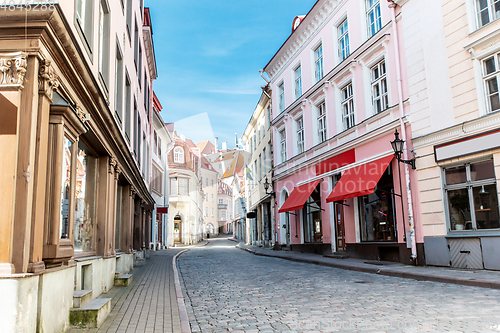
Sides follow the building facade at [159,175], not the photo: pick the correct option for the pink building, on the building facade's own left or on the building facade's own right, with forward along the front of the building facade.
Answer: on the building facade's own right

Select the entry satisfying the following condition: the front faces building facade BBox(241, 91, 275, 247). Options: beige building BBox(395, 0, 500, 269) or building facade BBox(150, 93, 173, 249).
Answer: building facade BBox(150, 93, 173, 249)

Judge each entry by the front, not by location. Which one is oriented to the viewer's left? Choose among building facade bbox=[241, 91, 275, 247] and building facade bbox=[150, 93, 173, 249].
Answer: building facade bbox=[241, 91, 275, 247]

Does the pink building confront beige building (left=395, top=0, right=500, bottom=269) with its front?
no

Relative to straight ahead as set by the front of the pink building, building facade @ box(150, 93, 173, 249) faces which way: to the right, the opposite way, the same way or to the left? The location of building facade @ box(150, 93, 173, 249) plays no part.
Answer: the opposite way

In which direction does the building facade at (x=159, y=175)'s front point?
to the viewer's right

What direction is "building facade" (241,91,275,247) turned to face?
to the viewer's left

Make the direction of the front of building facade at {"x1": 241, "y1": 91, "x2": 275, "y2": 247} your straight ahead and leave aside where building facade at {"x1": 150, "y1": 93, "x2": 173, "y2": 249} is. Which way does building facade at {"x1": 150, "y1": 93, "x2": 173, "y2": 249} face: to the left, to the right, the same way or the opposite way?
the opposite way

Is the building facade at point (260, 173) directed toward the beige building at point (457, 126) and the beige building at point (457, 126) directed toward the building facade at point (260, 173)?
no

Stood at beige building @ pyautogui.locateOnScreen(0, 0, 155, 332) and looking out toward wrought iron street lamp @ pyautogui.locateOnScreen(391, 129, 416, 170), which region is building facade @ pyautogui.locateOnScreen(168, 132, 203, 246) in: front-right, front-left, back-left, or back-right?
front-left

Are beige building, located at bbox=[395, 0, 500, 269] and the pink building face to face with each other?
no

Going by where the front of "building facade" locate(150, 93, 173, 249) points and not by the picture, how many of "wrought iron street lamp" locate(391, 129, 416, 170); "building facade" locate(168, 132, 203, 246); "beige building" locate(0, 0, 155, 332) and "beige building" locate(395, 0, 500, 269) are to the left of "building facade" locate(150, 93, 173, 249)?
1

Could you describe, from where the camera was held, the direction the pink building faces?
facing the viewer and to the left of the viewer

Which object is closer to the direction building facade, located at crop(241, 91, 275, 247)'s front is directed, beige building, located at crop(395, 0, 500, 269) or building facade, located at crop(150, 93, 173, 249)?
the building facade

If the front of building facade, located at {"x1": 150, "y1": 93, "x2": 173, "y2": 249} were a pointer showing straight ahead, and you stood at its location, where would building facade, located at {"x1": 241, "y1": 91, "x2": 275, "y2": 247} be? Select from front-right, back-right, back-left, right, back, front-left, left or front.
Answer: front

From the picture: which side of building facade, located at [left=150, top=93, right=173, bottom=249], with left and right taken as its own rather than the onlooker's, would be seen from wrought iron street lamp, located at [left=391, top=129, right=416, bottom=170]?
right

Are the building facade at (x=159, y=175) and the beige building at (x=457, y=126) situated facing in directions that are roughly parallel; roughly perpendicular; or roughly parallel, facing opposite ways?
roughly parallel, facing opposite ways

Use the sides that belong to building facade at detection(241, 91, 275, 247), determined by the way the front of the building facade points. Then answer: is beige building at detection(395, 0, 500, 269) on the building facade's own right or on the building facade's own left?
on the building facade's own left

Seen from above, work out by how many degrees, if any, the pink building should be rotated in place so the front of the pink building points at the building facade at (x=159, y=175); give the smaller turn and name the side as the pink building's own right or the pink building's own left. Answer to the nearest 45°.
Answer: approximately 90° to the pink building's own right

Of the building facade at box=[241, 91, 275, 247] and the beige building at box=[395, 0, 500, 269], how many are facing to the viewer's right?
0

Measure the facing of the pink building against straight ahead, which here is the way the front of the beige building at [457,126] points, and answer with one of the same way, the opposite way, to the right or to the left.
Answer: the same way

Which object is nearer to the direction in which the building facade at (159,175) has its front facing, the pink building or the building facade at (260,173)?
the building facade
